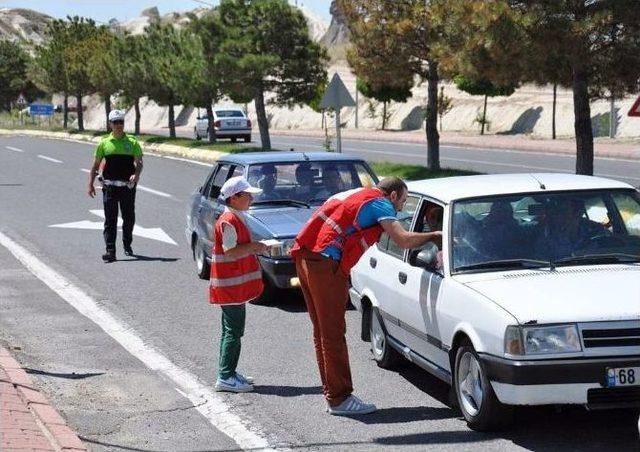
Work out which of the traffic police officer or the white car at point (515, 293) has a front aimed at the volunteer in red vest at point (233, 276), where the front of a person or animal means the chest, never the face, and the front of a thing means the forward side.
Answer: the traffic police officer

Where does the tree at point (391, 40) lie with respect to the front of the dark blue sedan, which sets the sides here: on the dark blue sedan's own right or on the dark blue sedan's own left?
on the dark blue sedan's own left

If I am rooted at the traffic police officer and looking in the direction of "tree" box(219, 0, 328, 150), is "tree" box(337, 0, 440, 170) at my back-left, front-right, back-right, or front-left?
front-right

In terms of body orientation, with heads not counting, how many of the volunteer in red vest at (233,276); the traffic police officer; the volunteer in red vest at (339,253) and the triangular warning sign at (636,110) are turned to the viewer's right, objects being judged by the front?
2

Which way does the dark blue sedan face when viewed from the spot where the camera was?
facing the viewer and to the right of the viewer

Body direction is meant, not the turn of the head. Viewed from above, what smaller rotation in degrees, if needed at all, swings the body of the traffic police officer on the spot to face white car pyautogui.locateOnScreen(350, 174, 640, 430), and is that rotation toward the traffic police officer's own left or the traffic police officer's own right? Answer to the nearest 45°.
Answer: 0° — they already face it

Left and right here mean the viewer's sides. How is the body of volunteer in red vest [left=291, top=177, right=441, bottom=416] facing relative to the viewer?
facing to the right of the viewer

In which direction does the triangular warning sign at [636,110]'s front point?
toward the camera

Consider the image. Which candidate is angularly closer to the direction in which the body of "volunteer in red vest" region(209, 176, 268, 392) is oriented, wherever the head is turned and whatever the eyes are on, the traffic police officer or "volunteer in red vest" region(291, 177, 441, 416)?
the volunteer in red vest

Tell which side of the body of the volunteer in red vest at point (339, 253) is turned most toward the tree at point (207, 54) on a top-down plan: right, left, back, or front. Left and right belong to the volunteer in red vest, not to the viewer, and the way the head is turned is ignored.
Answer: left

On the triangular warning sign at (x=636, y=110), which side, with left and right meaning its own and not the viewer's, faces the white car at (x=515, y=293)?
front

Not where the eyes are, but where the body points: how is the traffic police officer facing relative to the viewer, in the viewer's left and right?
facing the viewer

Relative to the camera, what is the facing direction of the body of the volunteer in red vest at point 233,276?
to the viewer's right

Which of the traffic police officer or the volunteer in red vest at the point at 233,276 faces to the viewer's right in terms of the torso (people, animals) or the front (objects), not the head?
the volunteer in red vest

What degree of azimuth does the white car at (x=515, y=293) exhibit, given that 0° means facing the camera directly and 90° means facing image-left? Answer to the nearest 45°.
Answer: approximately 315°

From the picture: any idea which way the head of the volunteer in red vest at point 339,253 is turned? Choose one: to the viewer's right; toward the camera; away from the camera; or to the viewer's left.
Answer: to the viewer's right
